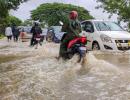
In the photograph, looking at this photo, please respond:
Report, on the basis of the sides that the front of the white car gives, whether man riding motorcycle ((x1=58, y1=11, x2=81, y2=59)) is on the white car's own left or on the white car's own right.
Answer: on the white car's own right

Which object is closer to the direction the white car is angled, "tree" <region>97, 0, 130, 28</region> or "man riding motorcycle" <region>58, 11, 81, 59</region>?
the man riding motorcycle

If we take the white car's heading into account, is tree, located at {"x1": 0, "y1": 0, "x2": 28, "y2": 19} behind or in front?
behind

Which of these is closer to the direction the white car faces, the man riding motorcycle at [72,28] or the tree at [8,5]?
the man riding motorcycle

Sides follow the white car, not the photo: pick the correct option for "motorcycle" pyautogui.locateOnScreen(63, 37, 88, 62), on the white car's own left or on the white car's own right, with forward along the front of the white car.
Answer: on the white car's own right

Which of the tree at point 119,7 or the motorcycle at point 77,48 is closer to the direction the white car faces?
the motorcycle

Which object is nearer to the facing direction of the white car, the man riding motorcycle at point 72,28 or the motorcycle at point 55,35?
the man riding motorcycle
